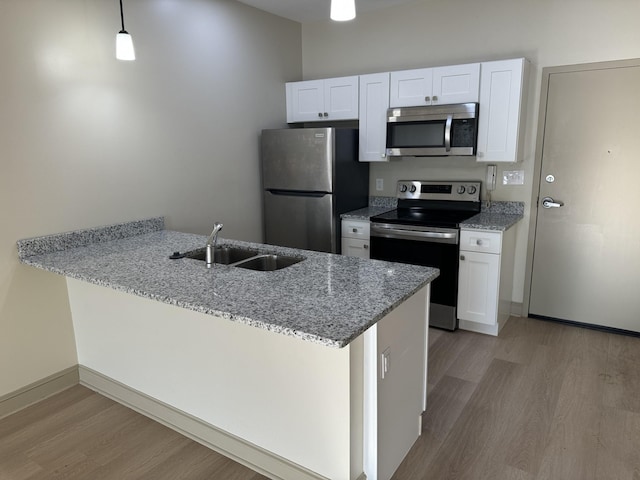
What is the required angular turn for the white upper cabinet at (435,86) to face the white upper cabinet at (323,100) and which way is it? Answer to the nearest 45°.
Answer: approximately 45° to its right

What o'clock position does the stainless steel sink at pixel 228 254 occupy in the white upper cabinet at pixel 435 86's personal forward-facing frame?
The stainless steel sink is roughly at 12 o'clock from the white upper cabinet.

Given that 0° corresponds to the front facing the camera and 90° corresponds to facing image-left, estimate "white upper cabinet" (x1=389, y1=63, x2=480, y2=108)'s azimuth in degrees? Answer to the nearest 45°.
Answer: approximately 45°

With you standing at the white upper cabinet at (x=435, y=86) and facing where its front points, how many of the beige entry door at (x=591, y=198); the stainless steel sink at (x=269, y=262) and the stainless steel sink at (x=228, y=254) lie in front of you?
2
